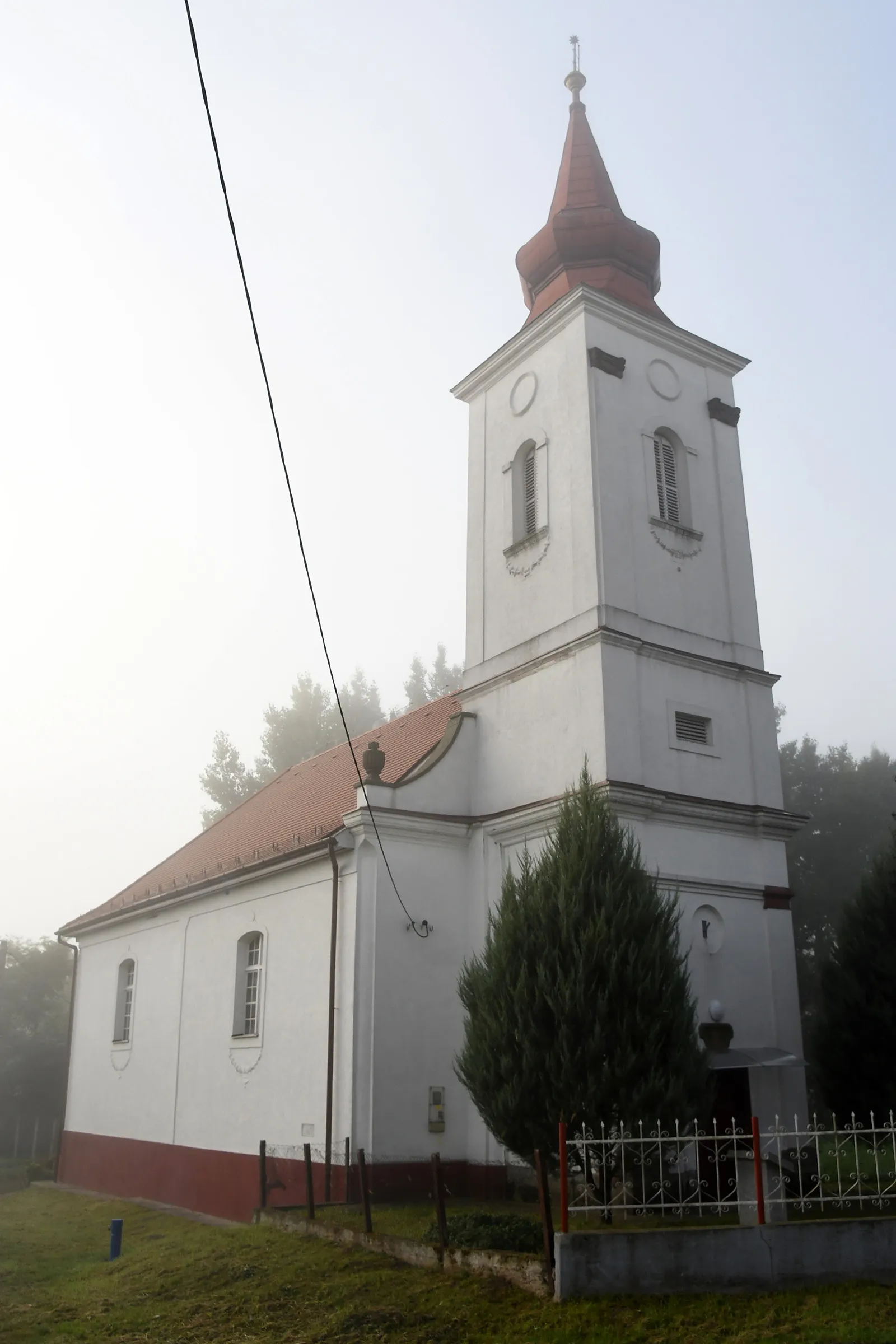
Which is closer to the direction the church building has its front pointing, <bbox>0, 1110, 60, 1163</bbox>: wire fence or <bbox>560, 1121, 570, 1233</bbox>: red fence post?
the red fence post

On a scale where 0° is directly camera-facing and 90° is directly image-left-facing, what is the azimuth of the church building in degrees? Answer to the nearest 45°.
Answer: approximately 315°

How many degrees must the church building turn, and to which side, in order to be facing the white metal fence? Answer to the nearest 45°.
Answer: approximately 45° to its right

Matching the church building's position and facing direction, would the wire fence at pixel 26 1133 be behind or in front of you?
behind

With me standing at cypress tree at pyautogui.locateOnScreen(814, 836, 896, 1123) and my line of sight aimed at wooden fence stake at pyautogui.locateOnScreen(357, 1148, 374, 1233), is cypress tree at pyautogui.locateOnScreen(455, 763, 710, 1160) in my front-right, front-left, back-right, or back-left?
front-left
